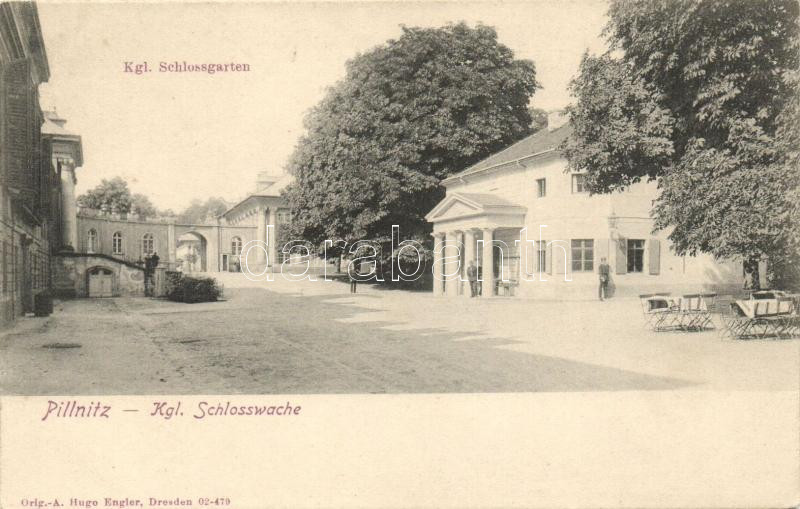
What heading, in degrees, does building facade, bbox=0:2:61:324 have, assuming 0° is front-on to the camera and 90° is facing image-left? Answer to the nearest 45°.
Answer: approximately 270°

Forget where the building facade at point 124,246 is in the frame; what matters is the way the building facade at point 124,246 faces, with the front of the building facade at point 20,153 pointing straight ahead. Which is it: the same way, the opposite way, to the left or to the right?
to the right

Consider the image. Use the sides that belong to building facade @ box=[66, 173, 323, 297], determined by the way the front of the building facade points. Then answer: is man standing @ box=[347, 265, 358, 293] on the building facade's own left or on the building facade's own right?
on the building facade's own left

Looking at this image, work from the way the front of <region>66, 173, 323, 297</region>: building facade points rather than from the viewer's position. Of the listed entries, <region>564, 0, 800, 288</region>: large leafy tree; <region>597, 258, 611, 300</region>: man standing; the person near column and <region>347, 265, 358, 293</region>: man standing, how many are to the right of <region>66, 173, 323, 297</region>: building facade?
0

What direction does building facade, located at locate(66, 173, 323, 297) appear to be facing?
toward the camera

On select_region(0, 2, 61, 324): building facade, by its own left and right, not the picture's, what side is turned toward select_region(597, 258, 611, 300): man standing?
front
